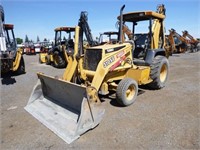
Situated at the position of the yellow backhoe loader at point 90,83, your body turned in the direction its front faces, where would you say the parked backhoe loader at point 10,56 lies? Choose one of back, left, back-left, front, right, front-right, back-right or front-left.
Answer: right

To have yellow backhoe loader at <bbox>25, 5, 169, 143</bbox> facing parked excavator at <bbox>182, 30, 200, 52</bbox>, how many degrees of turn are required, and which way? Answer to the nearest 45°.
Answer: approximately 180°

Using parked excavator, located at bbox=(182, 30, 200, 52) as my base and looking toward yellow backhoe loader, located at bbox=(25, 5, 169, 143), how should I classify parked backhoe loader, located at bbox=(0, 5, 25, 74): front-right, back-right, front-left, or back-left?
front-right

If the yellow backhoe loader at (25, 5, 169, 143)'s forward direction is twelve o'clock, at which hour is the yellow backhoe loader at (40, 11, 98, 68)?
the yellow backhoe loader at (40, 11, 98, 68) is roughly at 4 o'clock from the yellow backhoe loader at (25, 5, 169, 143).

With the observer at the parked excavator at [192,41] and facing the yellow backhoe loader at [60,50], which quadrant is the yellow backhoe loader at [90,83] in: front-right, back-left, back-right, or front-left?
front-left

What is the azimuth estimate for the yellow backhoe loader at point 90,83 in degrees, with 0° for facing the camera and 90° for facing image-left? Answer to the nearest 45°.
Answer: approximately 45°

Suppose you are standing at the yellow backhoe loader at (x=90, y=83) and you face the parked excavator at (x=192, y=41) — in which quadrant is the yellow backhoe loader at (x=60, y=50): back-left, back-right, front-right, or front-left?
front-left
